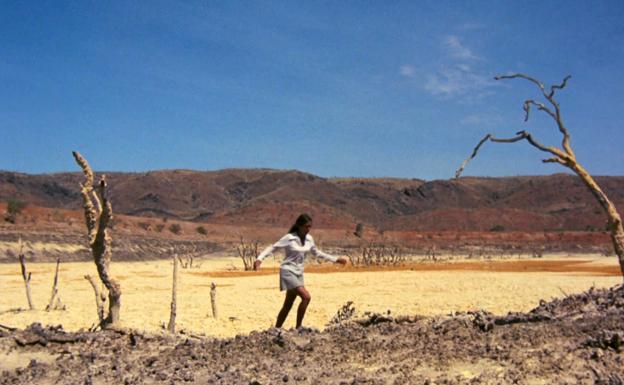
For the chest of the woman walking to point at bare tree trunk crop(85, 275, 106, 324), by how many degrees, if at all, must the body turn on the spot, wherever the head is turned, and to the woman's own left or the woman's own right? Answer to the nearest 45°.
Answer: approximately 180°

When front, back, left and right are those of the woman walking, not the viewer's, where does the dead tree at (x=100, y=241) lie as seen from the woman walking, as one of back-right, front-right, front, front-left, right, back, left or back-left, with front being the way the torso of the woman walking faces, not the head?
back-right

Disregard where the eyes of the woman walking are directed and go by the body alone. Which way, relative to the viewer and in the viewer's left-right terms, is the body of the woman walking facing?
facing the viewer and to the right of the viewer
